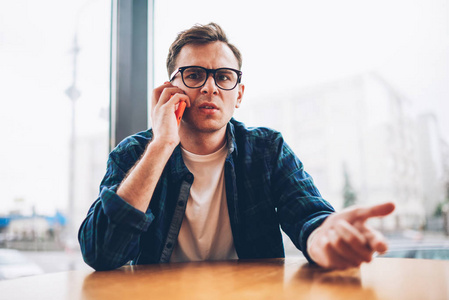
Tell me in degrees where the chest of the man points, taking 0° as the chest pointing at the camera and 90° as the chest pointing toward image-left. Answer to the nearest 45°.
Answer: approximately 0°

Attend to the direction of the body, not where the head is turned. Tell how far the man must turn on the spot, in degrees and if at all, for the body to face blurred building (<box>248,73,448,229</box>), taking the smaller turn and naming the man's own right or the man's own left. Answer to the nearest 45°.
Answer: approximately 135° to the man's own left

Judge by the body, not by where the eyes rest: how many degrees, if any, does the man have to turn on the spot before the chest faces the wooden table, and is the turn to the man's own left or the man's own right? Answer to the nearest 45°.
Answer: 0° — they already face it

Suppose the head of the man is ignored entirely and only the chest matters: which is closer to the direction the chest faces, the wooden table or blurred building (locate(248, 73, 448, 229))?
the wooden table

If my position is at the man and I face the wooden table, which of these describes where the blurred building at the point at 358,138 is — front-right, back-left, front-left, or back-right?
back-left
